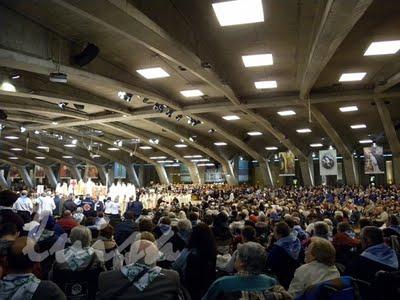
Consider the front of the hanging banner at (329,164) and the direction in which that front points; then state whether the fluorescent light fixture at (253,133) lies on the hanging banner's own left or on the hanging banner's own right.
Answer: on the hanging banner's own right

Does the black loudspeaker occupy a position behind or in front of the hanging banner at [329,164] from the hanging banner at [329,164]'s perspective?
in front

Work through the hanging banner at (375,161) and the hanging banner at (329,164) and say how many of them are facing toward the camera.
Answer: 2

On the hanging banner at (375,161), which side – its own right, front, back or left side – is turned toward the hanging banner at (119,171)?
right

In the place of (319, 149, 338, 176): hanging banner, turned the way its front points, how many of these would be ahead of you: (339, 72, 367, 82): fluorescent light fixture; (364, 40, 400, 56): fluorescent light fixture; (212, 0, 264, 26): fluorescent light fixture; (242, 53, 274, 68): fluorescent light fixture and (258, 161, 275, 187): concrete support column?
4

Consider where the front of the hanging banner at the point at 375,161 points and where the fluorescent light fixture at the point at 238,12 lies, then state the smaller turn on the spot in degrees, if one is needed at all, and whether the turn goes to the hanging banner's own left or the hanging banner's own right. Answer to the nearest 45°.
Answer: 0° — it already faces it

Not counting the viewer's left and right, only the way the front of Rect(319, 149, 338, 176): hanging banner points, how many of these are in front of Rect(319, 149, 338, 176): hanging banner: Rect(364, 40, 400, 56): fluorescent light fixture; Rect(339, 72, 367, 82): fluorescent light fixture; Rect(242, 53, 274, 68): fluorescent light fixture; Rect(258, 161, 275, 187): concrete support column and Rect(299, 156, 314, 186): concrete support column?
3

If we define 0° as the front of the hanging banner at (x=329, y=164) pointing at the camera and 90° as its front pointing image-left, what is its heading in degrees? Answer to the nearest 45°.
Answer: approximately 0°

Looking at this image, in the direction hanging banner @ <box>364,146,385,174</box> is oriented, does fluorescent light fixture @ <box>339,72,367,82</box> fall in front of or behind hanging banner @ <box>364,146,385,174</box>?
in front
